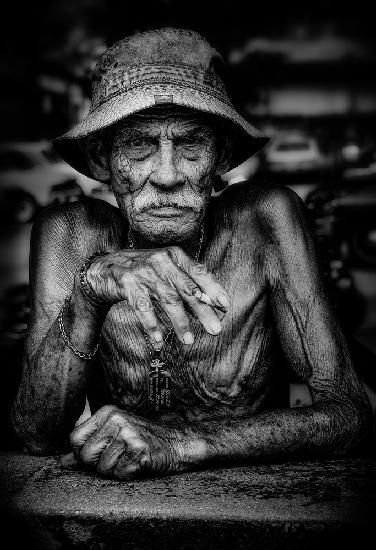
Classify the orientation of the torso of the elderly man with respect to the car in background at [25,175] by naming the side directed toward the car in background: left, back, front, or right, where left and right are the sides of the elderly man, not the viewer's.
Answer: back

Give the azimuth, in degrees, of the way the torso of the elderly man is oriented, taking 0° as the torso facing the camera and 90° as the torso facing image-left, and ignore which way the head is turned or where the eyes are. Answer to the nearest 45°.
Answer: approximately 0°

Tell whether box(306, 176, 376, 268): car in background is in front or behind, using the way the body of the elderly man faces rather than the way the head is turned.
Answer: behind

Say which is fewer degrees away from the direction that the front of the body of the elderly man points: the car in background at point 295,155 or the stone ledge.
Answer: the stone ledge

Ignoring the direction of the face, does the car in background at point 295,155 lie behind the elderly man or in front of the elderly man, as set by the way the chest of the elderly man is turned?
behind

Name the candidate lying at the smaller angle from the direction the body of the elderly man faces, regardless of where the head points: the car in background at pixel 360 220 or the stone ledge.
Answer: the stone ledge
